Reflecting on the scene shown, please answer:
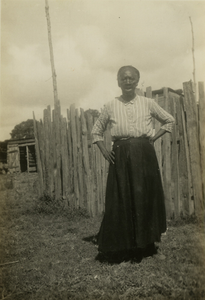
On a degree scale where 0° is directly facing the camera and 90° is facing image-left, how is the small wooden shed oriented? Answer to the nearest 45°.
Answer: approximately 0°

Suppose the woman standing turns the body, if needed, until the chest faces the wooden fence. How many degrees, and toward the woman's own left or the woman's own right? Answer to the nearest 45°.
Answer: approximately 180°

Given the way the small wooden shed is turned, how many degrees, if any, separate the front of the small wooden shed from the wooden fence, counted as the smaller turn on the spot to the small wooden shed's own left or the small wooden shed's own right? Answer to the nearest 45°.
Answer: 0° — it already faces it

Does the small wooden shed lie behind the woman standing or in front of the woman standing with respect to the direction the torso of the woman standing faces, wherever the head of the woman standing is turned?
behind

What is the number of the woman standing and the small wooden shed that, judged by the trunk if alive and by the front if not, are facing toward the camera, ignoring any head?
2
